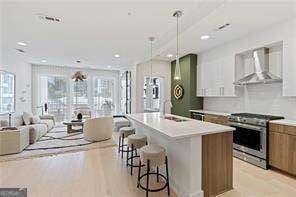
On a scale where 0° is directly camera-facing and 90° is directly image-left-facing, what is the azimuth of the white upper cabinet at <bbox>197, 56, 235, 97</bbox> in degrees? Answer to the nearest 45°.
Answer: approximately 45°

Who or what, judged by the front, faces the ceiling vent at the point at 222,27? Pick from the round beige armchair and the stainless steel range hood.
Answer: the stainless steel range hood

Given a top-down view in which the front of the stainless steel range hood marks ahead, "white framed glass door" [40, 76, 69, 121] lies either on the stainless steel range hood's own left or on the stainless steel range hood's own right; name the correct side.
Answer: on the stainless steel range hood's own right

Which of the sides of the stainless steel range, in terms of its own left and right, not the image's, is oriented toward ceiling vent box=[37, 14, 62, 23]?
front

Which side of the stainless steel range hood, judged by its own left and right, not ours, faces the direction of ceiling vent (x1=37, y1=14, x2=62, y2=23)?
front
